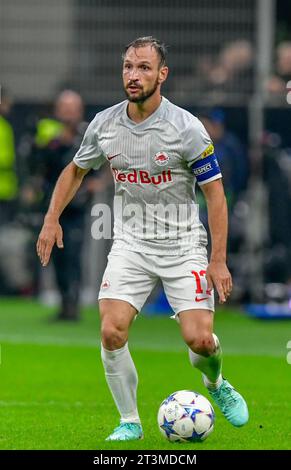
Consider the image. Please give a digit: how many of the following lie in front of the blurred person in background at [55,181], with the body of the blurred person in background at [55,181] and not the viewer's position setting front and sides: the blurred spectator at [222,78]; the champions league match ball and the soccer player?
2

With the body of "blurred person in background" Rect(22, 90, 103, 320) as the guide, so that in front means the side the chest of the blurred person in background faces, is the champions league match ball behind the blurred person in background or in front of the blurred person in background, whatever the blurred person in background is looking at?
in front

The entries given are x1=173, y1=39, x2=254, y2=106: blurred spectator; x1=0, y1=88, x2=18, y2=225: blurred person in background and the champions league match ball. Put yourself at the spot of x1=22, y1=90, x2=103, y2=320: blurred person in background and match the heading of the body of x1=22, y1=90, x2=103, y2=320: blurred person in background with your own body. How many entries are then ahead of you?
1

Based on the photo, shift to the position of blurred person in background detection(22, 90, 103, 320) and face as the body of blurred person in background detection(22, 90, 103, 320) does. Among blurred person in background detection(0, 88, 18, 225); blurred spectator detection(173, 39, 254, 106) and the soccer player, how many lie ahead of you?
1

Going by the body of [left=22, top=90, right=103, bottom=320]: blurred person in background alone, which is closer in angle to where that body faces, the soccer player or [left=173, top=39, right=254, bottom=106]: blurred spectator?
the soccer player

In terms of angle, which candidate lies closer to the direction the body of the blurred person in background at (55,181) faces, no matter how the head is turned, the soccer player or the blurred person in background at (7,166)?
the soccer player

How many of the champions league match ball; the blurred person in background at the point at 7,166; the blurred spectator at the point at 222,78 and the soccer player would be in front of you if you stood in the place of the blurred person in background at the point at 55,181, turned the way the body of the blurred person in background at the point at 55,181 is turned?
2

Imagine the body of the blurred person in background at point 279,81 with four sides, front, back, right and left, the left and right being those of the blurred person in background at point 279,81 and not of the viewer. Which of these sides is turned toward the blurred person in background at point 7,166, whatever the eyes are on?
right

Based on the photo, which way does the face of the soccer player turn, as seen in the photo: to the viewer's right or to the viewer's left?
to the viewer's left

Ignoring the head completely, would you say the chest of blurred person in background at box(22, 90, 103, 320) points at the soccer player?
yes

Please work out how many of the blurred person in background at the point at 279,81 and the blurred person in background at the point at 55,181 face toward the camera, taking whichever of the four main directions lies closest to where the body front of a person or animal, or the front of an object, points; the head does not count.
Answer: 2

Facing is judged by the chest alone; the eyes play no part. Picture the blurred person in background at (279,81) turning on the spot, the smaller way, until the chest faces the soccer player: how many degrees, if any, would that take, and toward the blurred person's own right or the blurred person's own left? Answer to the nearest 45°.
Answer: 0° — they already face them
